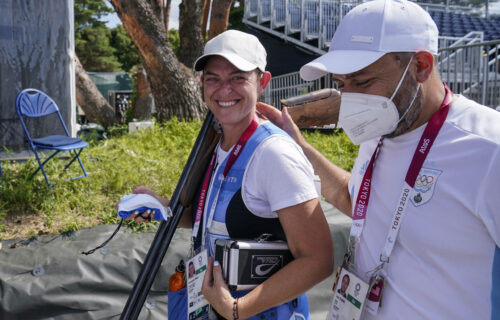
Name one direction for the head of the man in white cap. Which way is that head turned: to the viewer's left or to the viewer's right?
to the viewer's left

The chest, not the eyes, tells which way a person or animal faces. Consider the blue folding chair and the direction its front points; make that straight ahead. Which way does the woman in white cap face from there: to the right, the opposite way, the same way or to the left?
to the right

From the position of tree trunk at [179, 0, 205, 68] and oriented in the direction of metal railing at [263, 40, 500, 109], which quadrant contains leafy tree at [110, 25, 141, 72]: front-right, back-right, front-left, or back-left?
back-left

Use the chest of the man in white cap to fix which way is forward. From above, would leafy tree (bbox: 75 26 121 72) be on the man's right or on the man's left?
on the man's right

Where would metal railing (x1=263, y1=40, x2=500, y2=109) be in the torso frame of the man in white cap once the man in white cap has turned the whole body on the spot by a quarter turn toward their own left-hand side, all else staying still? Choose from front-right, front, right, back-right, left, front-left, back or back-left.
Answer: back-left

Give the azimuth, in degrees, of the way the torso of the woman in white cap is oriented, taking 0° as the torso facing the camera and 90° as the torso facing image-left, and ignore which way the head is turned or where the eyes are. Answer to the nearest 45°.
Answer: approximately 45°

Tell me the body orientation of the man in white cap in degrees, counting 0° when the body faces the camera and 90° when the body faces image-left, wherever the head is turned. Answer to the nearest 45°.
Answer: approximately 45°
